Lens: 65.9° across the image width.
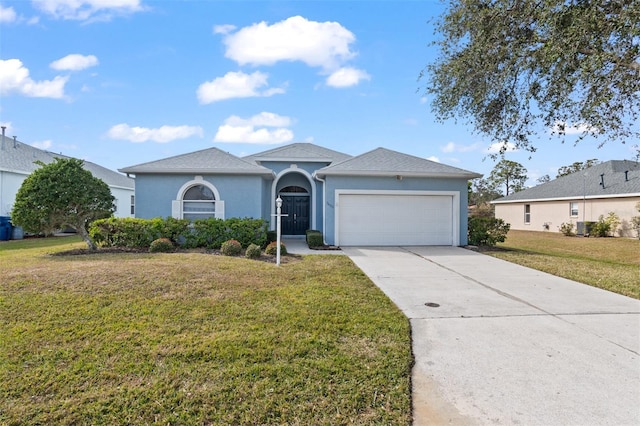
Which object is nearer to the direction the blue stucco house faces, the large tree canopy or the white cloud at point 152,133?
the large tree canopy

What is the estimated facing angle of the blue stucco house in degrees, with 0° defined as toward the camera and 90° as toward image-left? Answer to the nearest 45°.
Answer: approximately 0°

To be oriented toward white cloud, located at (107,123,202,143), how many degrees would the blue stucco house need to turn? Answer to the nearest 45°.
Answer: approximately 135° to its right

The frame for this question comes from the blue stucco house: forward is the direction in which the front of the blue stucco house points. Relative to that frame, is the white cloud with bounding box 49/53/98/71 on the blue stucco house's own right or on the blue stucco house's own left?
on the blue stucco house's own right

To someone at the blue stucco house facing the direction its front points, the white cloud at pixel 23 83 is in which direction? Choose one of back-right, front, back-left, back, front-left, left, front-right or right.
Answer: right

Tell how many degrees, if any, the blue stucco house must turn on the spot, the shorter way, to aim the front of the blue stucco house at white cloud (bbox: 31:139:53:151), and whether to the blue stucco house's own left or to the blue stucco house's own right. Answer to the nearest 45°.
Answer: approximately 135° to the blue stucco house's own right

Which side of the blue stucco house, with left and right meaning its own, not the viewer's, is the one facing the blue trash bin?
right
